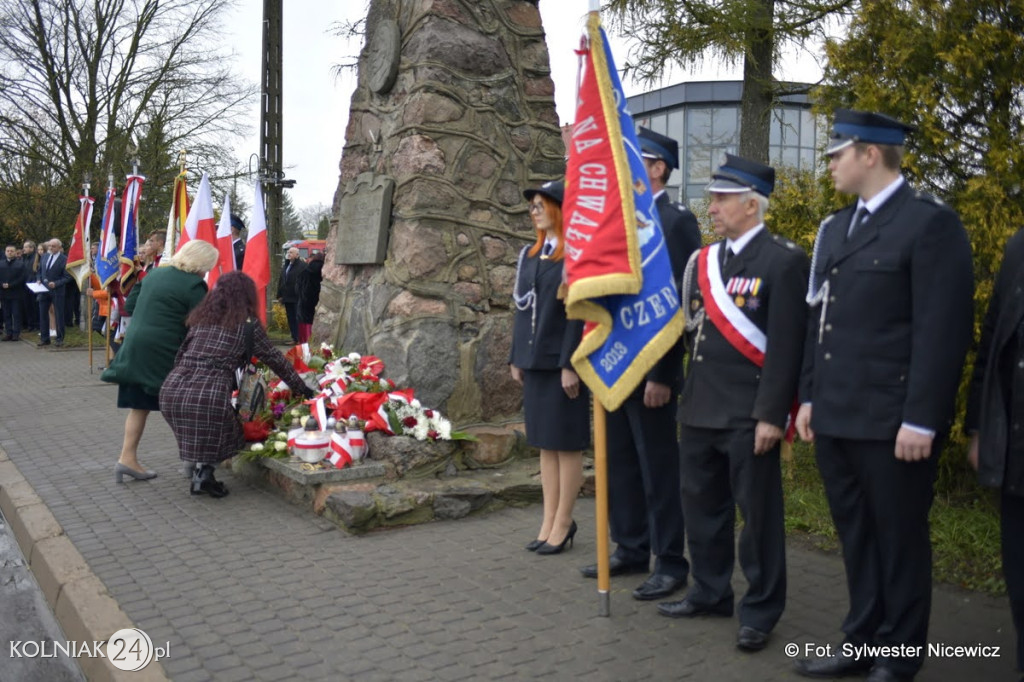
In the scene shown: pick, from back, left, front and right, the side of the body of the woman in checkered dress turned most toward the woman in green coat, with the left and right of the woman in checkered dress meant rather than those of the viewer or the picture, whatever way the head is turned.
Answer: left

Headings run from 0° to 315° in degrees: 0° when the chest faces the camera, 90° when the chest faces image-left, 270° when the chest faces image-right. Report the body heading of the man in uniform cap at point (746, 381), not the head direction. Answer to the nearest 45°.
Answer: approximately 45°

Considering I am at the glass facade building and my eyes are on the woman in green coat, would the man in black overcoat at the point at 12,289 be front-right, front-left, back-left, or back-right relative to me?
front-right

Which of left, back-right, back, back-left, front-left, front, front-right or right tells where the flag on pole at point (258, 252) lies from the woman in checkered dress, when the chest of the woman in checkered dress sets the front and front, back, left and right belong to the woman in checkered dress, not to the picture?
front-left

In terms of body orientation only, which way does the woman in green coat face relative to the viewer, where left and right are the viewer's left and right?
facing away from the viewer and to the right of the viewer

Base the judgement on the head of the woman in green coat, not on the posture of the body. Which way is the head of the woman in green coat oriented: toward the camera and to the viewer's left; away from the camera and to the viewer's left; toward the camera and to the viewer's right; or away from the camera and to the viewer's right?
away from the camera and to the viewer's right

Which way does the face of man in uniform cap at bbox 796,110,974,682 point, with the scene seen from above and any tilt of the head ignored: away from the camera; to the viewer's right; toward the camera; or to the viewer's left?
to the viewer's left

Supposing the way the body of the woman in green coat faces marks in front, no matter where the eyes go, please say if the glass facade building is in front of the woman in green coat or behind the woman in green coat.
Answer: in front

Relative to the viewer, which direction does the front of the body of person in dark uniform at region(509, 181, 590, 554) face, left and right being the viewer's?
facing the viewer and to the left of the viewer

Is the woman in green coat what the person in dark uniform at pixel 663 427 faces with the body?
no

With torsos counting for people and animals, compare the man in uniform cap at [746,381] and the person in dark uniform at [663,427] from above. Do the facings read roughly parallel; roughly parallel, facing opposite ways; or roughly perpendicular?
roughly parallel

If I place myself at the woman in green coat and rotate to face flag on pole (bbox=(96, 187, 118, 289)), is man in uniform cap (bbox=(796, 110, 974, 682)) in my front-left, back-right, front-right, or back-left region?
back-right

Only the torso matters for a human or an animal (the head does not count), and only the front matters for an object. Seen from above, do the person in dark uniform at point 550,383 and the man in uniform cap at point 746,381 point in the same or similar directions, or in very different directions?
same or similar directions

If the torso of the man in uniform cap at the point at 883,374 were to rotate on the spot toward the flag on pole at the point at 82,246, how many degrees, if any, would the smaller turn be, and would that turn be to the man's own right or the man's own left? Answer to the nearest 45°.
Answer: approximately 90° to the man's own right

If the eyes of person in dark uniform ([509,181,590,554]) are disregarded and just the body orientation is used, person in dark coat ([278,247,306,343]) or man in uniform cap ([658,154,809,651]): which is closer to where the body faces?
the man in uniform cap

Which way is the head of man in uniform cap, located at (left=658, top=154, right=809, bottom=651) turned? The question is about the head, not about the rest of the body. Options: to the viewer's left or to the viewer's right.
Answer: to the viewer's left

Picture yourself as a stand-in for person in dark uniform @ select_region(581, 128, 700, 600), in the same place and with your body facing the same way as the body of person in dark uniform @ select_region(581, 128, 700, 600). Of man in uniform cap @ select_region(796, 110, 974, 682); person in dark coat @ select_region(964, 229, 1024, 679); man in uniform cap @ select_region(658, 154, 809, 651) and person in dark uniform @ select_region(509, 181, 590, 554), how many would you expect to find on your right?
1

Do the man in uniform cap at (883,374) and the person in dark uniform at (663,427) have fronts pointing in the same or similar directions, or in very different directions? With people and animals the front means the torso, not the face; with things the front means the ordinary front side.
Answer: same or similar directions
